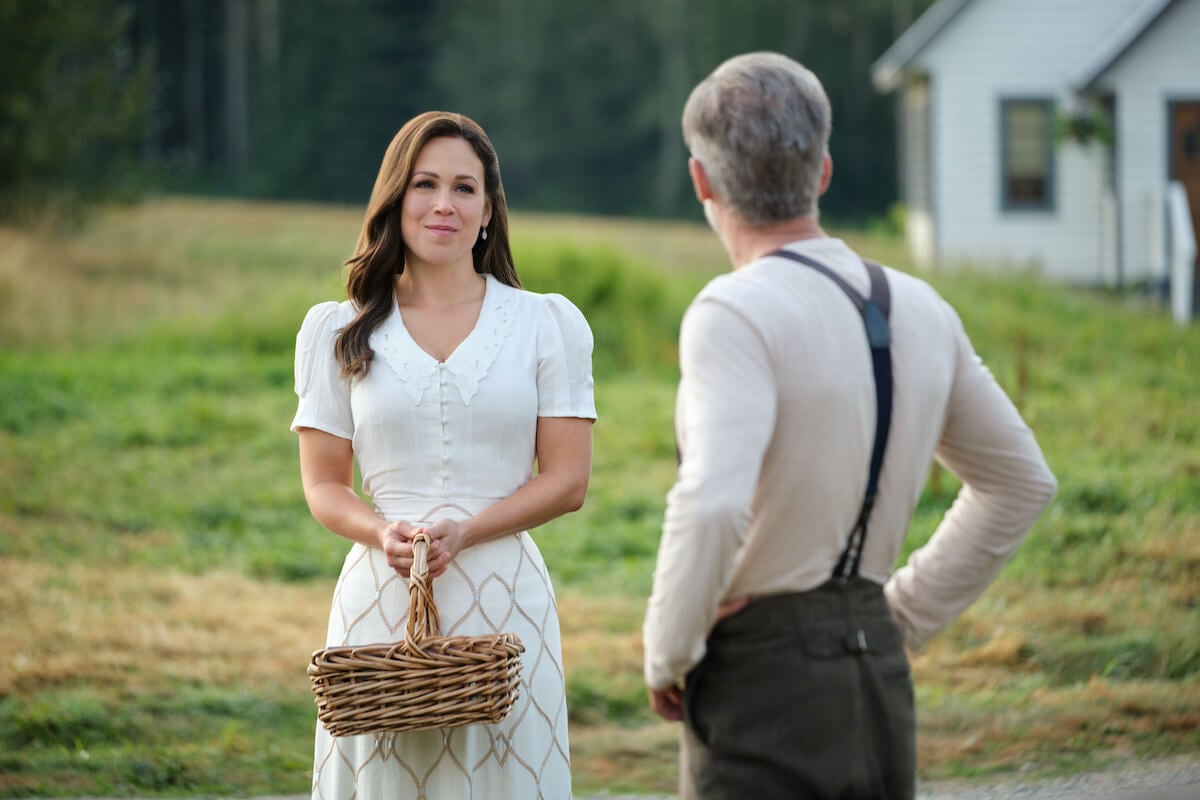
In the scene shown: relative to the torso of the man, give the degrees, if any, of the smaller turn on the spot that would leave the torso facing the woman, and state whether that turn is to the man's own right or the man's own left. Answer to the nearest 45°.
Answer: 0° — they already face them

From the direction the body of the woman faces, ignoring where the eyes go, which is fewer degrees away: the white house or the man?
the man

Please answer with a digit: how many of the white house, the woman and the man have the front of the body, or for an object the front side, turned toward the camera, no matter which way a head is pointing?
2

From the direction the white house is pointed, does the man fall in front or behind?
in front

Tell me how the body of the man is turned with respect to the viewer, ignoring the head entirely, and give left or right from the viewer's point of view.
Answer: facing away from the viewer and to the left of the viewer

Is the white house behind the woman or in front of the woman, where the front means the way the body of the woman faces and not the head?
behind

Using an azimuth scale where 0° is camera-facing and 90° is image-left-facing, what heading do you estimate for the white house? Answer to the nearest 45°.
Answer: approximately 0°

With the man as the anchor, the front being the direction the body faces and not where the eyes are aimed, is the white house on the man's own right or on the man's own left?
on the man's own right

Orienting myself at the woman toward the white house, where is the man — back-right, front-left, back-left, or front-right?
back-right

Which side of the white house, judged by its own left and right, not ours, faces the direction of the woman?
front

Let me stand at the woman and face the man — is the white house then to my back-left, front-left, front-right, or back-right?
back-left

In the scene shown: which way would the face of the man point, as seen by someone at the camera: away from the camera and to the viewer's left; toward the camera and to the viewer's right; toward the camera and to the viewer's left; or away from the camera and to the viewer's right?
away from the camera and to the viewer's left

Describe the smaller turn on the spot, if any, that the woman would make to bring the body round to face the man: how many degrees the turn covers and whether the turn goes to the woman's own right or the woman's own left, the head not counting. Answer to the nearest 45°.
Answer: approximately 45° to the woman's own left
